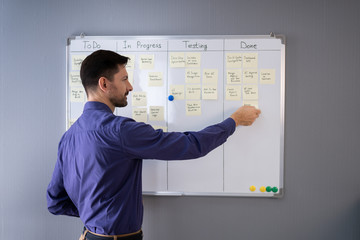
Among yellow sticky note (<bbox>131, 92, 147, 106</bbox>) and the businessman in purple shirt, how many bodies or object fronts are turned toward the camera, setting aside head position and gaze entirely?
1

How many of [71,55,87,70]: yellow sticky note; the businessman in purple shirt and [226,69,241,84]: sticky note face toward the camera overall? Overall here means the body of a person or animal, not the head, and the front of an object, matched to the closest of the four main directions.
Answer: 2

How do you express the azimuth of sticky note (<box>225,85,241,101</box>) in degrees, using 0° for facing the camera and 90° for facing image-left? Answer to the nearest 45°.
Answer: approximately 0°
